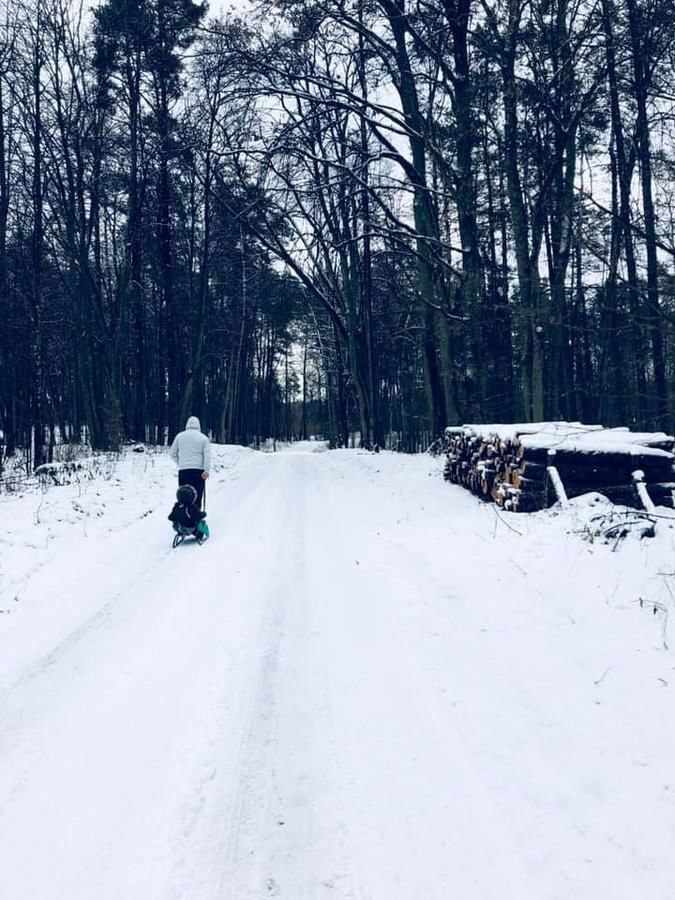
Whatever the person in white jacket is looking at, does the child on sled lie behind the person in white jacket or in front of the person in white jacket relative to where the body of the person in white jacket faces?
behind

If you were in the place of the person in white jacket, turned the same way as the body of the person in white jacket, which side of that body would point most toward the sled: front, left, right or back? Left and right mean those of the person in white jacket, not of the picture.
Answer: back

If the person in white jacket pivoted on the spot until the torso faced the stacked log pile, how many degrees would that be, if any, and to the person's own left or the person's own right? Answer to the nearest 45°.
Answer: approximately 90° to the person's own right

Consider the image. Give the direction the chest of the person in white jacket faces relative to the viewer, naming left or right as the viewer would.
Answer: facing away from the viewer
